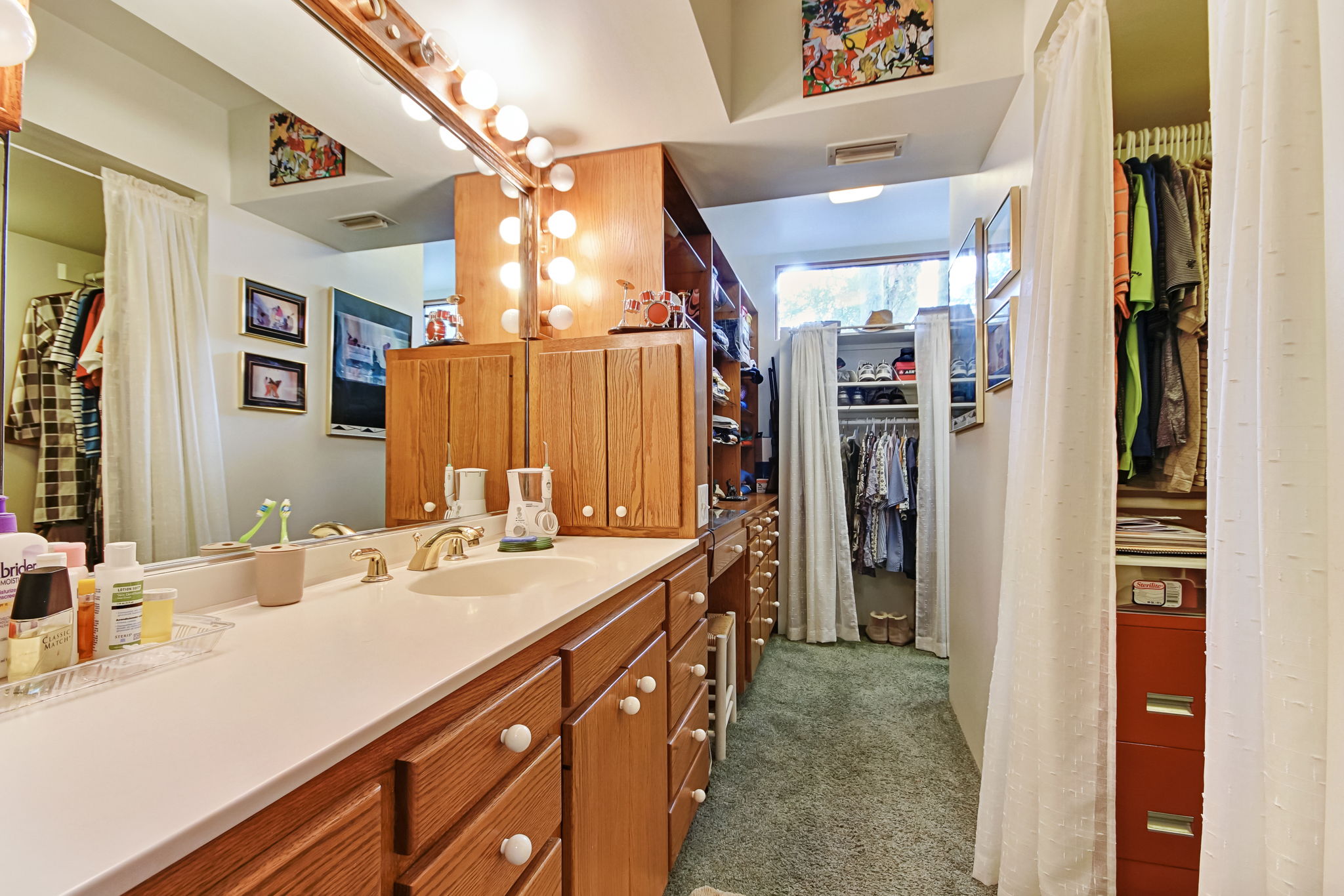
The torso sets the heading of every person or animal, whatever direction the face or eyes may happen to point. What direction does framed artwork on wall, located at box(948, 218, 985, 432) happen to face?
to the viewer's left

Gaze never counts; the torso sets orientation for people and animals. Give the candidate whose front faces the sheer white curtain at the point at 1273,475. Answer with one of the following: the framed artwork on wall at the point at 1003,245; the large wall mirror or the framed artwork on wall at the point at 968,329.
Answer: the large wall mirror

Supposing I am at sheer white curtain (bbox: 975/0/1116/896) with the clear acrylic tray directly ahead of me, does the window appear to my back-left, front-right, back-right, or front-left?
back-right

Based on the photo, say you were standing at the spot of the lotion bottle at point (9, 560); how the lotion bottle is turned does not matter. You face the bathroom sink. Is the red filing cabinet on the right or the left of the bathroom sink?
right

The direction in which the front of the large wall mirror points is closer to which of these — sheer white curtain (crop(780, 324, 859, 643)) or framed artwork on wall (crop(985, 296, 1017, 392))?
the framed artwork on wall

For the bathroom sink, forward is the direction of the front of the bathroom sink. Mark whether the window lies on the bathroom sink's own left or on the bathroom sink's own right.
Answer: on the bathroom sink's own left

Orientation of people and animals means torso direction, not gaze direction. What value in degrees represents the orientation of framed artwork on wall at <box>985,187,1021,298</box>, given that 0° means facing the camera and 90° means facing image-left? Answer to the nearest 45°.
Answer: approximately 90°

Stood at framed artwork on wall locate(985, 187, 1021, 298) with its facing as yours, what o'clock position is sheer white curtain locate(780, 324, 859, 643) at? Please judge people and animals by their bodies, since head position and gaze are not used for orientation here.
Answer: The sheer white curtain is roughly at 2 o'clock from the framed artwork on wall.

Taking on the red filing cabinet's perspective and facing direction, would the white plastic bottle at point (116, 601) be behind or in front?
in front
